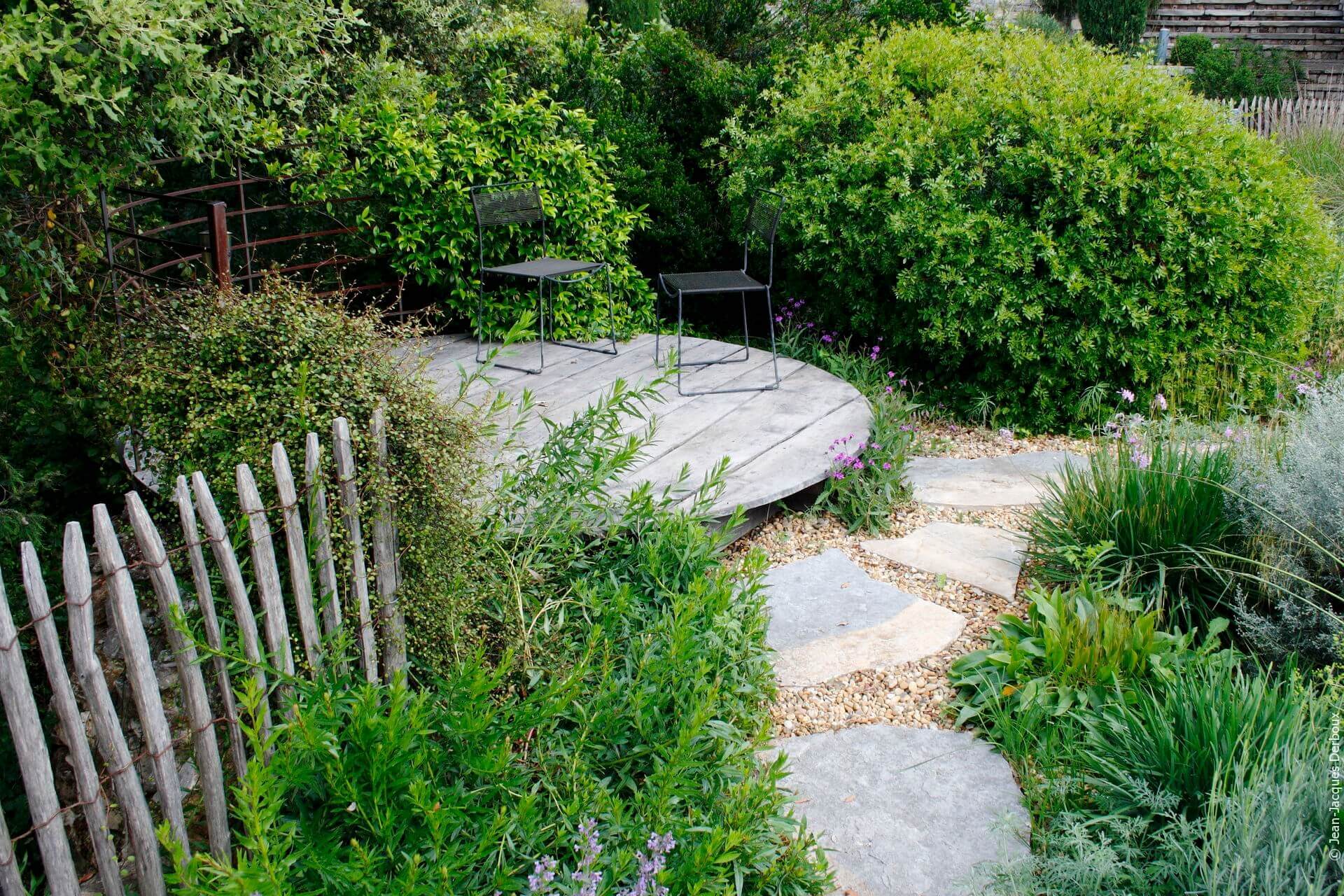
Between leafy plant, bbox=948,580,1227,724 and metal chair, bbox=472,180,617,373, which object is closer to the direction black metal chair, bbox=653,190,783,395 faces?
the metal chair

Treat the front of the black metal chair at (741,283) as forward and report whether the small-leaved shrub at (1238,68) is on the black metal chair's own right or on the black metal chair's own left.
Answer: on the black metal chair's own right

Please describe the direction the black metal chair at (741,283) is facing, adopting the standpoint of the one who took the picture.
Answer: facing to the left of the viewer

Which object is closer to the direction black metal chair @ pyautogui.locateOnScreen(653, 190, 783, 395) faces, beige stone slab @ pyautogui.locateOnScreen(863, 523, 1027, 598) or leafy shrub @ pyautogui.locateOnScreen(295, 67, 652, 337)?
the leafy shrub

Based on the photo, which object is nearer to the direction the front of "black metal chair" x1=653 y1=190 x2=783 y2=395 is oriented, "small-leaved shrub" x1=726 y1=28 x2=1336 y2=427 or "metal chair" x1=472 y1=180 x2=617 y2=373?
the metal chair

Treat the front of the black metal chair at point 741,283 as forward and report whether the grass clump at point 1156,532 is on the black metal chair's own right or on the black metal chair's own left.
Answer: on the black metal chair's own left

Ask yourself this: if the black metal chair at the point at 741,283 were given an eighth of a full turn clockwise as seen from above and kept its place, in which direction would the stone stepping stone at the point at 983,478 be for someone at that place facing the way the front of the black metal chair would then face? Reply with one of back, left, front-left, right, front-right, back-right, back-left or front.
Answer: back

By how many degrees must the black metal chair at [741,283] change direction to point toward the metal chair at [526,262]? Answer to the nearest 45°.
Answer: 0° — it already faces it

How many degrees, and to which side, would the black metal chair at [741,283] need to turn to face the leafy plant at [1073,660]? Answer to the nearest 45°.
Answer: approximately 90° to its left

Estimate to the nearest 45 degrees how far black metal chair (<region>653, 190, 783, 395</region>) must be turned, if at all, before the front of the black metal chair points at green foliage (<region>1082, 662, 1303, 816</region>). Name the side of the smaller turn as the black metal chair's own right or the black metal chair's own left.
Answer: approximately 90° to the black metal chair's own left

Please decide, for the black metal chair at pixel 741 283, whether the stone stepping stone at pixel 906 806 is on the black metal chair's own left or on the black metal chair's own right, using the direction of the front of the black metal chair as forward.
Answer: on the black metal chair's own left
